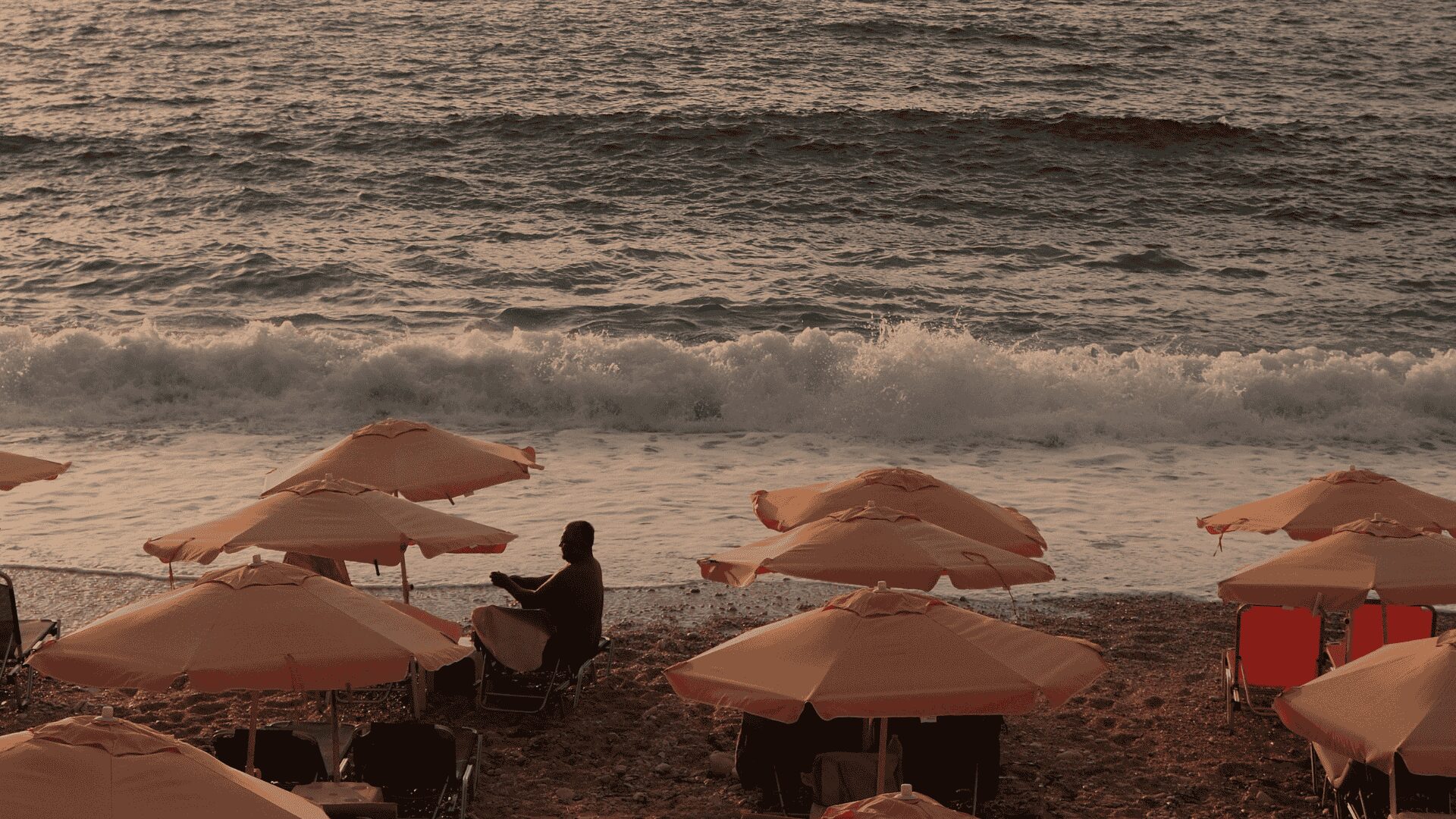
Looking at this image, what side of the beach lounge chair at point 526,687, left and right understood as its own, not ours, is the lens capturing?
left

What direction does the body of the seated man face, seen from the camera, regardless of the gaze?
to the viewer's left

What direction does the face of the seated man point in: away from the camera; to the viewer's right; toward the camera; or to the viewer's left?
to the viewer's left

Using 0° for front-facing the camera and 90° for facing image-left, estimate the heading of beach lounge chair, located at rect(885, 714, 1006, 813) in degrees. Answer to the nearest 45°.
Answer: approximately 180°

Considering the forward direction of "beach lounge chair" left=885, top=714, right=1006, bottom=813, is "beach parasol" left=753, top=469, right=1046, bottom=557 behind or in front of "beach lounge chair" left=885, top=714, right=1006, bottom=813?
in front

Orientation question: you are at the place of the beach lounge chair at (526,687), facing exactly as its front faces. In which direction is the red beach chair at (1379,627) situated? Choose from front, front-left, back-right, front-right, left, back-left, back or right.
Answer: back

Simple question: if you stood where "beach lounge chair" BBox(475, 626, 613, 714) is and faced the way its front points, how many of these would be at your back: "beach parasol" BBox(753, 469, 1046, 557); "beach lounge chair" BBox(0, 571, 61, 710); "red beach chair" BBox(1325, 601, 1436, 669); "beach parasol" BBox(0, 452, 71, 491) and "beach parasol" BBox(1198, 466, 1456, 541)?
3

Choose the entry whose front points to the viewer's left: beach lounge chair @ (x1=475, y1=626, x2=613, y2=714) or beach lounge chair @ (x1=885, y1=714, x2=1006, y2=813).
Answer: beach lounge chair @ (x1=475, y1=626, x2=613, y2=714)

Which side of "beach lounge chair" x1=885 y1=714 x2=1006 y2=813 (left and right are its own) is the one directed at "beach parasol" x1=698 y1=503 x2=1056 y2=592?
front

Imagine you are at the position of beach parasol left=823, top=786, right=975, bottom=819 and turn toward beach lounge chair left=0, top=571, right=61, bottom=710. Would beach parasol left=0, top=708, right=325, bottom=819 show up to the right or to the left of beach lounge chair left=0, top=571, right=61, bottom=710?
left

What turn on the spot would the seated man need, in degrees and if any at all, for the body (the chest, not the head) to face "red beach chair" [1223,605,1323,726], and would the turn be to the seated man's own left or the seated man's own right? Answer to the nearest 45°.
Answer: approximately 180°
